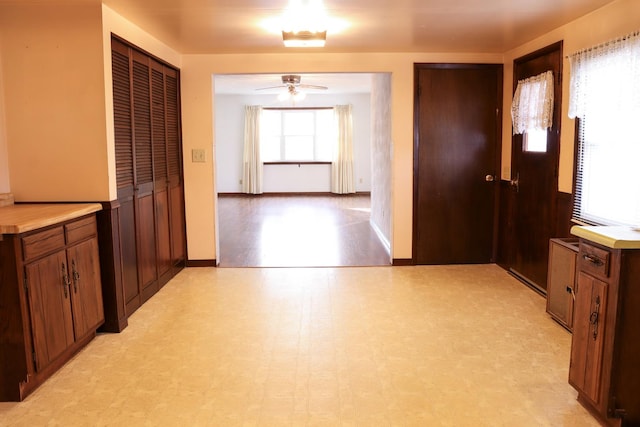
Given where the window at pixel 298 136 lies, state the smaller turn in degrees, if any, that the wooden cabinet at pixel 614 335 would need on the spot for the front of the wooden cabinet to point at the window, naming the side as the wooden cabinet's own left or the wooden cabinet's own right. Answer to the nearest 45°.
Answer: approximately 90° to the wooden cabinet's own right

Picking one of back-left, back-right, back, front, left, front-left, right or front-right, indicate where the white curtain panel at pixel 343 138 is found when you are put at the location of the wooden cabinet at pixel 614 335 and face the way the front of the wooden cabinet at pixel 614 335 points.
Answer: right

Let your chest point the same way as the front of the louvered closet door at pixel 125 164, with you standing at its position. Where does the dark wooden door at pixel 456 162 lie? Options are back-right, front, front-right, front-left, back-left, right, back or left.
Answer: front-left

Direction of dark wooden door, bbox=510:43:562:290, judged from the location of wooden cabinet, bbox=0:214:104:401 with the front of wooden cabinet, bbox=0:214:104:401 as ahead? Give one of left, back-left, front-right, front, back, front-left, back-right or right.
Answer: front-left

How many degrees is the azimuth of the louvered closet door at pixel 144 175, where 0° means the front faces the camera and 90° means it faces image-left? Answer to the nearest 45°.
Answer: approximately 315°

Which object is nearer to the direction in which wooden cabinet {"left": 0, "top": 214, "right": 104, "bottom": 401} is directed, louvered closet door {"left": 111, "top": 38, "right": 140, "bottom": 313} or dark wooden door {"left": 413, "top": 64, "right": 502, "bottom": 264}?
the dark wooden door

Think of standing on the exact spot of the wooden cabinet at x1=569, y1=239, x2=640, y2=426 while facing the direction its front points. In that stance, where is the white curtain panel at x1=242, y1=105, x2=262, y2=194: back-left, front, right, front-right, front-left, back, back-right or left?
right

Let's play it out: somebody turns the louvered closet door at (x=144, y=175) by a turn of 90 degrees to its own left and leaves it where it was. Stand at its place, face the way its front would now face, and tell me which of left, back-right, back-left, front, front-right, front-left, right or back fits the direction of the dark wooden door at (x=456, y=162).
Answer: front-right

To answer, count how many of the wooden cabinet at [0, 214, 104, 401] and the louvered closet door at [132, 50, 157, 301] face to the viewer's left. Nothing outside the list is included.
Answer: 0

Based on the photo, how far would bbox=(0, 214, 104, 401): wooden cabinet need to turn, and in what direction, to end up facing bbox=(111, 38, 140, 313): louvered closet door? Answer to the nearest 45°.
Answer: approximately 90° to its left

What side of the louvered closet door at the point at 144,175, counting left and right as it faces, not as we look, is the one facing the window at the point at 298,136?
left

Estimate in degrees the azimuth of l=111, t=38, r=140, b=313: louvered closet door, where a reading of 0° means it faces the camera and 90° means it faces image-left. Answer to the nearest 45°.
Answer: approximately 315°

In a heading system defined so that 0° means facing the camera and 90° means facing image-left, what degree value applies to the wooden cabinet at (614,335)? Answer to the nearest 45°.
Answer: approximately 45°

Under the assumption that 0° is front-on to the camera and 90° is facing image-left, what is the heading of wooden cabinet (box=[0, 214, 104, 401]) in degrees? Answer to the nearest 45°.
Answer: approximately 315°
